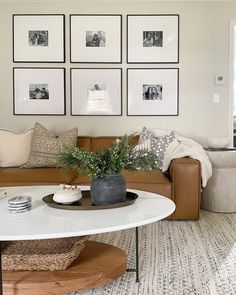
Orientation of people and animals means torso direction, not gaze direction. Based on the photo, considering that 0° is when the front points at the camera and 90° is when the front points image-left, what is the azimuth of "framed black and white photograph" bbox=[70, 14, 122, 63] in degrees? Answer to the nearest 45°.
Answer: approximately 0°

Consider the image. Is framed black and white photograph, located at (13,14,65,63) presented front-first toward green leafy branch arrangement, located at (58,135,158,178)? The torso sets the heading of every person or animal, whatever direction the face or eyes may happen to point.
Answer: yes

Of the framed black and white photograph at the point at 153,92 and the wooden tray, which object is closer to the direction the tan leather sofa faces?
the wooden tray

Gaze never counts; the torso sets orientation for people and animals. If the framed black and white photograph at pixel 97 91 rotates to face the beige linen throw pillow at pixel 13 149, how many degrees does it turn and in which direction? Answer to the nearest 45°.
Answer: approximately 45° to its right

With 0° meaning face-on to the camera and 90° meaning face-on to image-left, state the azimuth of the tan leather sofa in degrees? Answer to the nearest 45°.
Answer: approximately 0°

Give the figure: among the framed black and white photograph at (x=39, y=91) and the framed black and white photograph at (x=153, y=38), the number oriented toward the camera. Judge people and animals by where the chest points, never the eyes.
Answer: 2

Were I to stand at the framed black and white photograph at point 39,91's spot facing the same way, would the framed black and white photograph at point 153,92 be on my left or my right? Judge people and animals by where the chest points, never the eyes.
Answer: on my left
